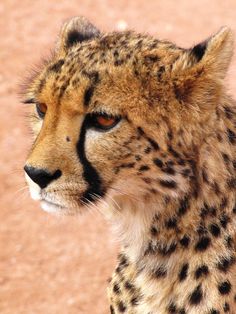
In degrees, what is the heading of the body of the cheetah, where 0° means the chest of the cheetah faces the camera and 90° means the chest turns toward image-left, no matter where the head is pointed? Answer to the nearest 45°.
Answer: approximately 45°
